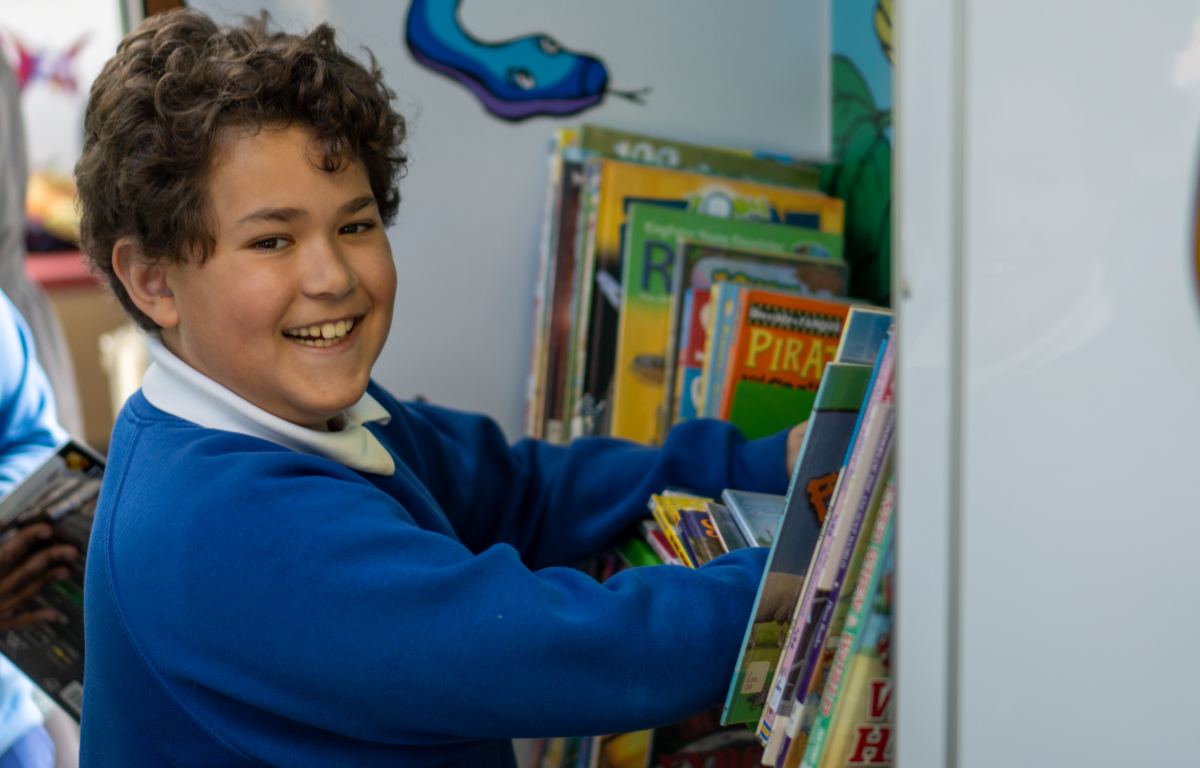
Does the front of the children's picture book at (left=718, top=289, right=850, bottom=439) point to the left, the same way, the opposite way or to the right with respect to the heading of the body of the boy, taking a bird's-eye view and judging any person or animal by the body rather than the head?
to the right

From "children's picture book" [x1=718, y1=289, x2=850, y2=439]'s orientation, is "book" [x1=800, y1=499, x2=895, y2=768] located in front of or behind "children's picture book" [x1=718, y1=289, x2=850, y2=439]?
in front

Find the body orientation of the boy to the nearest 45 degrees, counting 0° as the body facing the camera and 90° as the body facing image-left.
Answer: approximately 270°

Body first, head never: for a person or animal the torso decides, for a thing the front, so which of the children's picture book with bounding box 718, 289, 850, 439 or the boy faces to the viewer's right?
the boy

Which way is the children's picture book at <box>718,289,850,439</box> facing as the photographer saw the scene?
facing the viewer

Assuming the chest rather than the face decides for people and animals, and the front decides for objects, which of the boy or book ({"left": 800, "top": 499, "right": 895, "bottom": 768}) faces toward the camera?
the book
